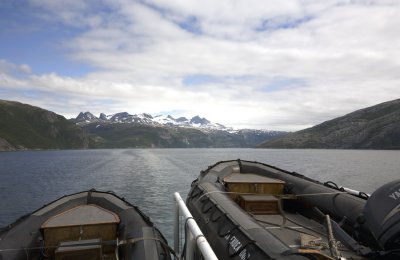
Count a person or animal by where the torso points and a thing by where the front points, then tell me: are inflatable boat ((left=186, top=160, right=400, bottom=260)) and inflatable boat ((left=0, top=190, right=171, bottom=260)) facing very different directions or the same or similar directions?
same or similar directions

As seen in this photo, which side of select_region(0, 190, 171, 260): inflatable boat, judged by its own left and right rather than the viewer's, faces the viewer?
back

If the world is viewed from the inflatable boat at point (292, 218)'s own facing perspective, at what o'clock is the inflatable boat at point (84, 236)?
the inflatable boat at point (84, 236) is roughly at 10 o'clock from the inflatable boat at point (292, 218).

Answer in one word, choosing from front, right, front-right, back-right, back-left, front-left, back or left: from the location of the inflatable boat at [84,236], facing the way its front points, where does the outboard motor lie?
back-right

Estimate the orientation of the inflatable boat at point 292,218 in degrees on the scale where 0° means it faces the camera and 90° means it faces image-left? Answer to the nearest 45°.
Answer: approximately 135°

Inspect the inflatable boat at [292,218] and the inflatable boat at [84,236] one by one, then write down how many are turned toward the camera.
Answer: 0
